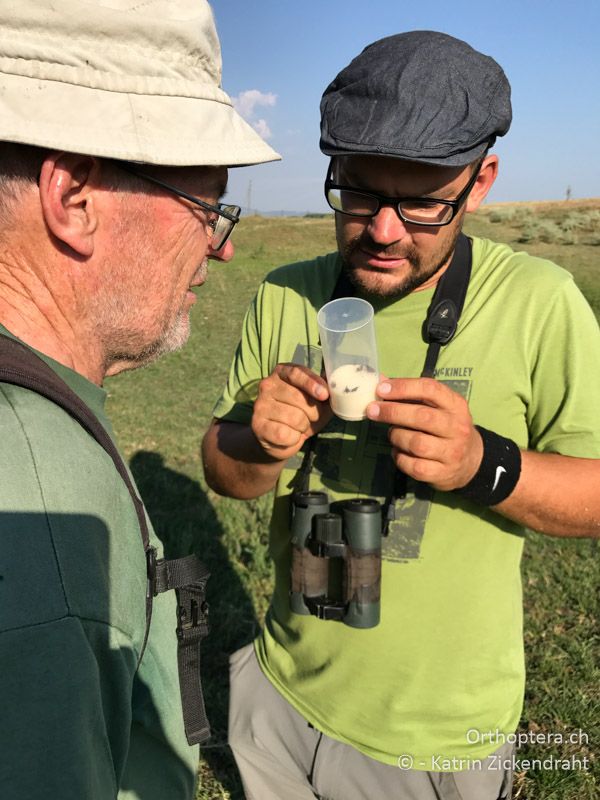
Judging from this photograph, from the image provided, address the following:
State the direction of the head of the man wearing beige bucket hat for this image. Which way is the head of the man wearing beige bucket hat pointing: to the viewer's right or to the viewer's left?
to the viewer's right

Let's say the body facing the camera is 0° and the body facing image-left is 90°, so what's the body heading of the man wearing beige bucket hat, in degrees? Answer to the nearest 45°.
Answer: approximately 270°
